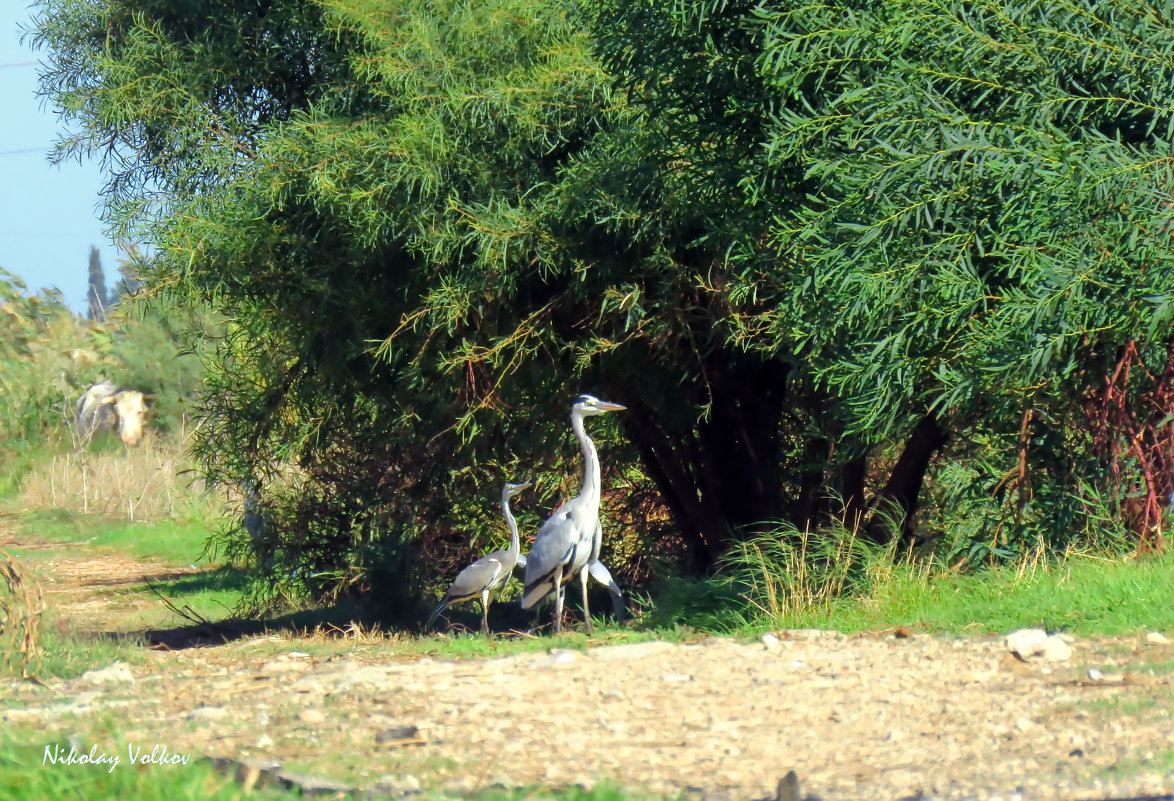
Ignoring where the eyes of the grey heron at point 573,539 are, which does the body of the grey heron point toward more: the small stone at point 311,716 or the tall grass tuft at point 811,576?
the tall grass tuft

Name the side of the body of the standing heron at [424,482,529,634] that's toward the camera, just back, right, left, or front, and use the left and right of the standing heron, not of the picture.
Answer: right

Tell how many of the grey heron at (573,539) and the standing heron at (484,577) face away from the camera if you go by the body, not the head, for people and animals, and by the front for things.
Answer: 0

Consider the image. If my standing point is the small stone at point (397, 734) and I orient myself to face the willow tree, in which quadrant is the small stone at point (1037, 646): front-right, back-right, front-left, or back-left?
front-right

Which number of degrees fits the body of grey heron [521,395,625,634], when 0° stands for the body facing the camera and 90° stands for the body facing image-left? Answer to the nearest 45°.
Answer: approximately 315°

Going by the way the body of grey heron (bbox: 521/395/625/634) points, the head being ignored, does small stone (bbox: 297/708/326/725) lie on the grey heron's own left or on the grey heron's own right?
on the grey heron's own right

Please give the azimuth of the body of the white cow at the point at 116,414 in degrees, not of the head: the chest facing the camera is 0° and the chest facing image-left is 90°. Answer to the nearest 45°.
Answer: approximately 315°

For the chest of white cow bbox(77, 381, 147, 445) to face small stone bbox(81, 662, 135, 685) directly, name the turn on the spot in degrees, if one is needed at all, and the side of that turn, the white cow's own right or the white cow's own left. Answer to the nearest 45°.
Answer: approximately 45° to the white cow's own right
